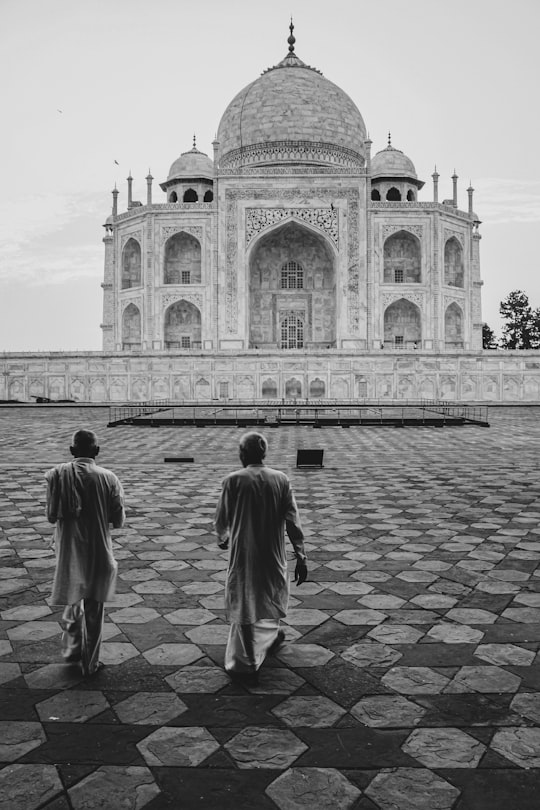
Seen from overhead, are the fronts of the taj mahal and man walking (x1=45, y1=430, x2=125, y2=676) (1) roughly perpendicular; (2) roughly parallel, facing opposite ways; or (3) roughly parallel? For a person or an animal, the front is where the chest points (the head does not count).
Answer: roughly parallel, facing opposite ways

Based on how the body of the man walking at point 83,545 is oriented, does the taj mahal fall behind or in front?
in front

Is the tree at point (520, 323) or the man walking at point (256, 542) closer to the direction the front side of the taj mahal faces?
the man walking

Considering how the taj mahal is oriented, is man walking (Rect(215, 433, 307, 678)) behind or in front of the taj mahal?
in front

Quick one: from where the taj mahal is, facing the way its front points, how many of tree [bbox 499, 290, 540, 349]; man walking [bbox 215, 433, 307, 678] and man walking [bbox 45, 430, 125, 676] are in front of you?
2

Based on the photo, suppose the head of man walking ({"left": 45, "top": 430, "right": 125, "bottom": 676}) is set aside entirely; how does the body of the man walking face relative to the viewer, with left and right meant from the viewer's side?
facing away from the viewer

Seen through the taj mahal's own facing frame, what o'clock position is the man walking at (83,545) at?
The man walking is roughly at 12 o'clock from the taj mahal.

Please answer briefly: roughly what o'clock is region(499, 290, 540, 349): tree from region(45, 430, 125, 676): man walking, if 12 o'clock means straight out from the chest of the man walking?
The tree is roughly at 1 o'clock from the man walking.

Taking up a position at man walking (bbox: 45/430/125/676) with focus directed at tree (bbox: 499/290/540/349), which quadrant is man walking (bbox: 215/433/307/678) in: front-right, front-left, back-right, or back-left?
front-right

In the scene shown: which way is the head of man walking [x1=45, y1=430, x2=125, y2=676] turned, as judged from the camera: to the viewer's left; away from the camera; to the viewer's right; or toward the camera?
away from the camera

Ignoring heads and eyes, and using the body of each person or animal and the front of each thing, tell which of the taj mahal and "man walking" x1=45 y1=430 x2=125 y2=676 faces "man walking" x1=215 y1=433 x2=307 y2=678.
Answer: the taj mahal

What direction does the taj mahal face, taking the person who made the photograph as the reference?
facing the viewer

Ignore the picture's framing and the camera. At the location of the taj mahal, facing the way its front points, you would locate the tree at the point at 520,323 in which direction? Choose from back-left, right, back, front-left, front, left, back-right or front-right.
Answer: back-left

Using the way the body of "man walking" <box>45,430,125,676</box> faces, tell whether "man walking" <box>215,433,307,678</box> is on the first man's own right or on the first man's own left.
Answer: on the first man's own right

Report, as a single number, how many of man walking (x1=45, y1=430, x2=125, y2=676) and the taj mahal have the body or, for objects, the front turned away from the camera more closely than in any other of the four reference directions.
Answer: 1
